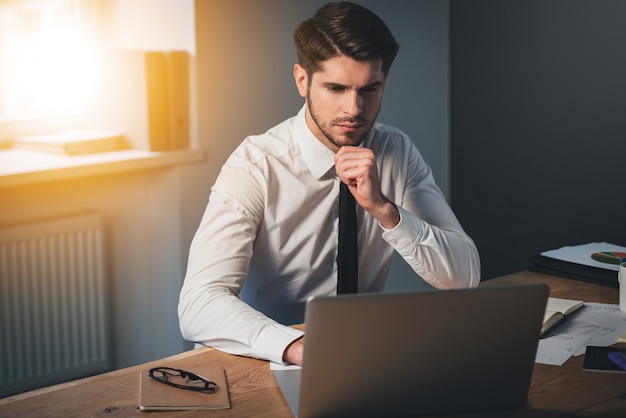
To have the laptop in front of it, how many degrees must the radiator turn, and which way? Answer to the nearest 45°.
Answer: approximately 45° to its right

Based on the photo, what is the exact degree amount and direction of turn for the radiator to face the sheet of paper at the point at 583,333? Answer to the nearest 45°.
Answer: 0° — it already faces it

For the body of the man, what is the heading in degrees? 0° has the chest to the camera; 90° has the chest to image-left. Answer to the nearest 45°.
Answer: approximately 315°

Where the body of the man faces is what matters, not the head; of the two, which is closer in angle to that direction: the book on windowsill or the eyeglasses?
the eyeglasses

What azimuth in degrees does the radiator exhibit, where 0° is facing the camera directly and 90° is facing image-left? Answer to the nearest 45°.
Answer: approximately 315°
